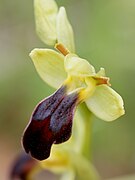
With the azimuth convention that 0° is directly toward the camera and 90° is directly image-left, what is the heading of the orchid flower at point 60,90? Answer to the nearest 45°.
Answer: approximately 45°
